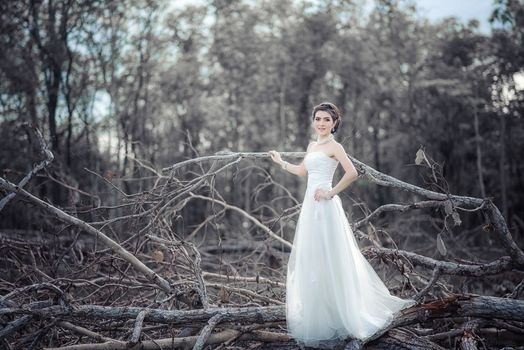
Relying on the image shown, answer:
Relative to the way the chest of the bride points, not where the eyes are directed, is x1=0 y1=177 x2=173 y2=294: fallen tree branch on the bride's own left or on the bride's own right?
on the bride's own right

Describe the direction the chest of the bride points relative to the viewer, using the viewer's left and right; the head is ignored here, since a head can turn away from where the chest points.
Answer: facing the viewer and to the left of the viewer
